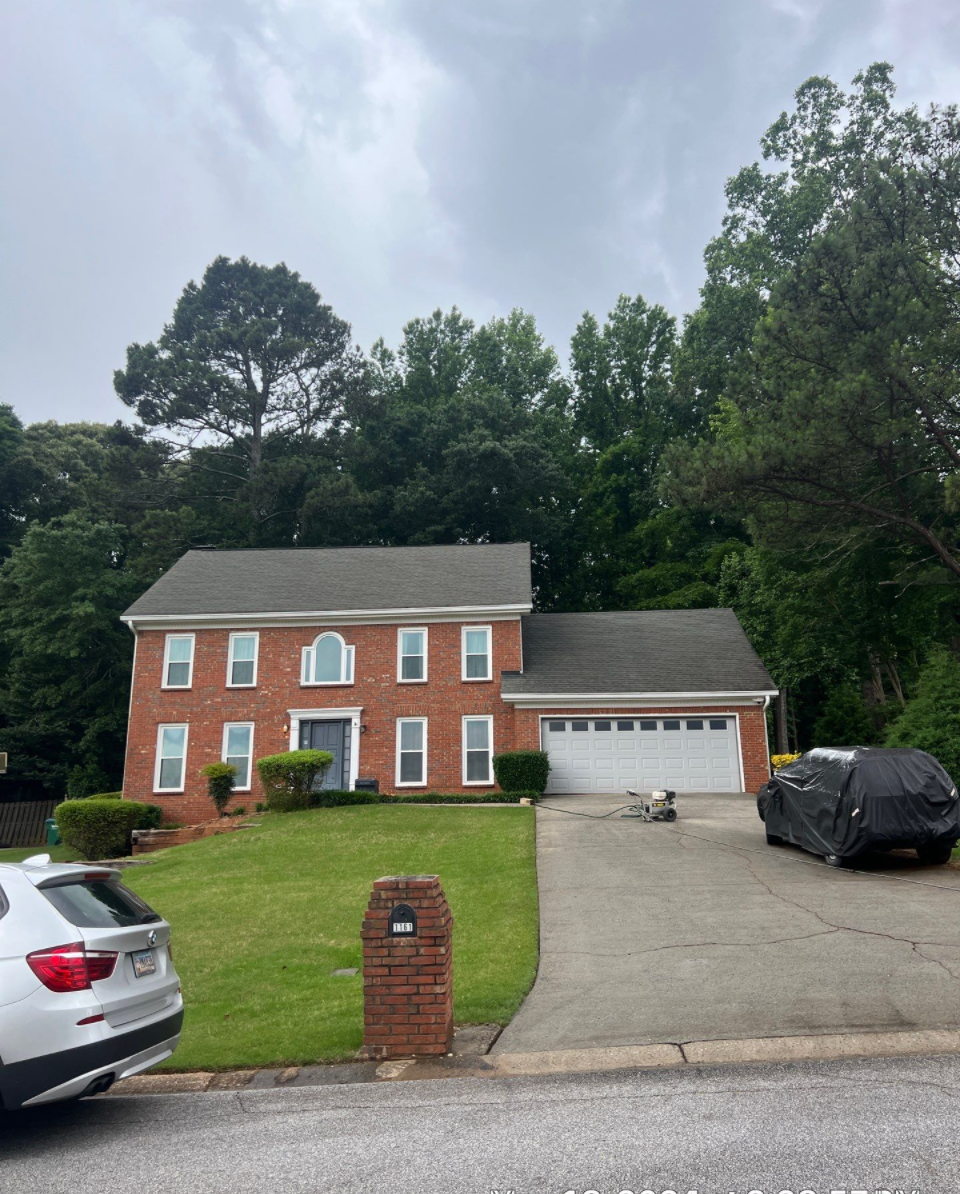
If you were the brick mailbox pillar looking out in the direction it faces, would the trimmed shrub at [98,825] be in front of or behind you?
behind

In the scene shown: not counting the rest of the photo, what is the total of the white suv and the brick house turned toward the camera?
1

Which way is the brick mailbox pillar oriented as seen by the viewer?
toward the camera

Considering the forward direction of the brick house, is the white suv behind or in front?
in front

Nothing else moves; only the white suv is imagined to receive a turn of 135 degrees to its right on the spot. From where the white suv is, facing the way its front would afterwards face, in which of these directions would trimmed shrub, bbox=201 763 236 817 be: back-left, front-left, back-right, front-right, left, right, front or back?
left

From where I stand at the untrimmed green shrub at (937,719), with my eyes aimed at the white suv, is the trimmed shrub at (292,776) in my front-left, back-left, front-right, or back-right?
front-right

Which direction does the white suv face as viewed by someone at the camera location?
facing away from the viewer and to the left of the viewer

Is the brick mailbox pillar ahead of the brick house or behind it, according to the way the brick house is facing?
ahead

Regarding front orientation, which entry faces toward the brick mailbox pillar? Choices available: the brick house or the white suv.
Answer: the brick house

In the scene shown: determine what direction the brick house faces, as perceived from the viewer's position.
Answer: facing the viewer

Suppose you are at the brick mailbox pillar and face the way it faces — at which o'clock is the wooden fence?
The wooden fence is roughly at 5 o'clock from the brick mailbox pillar.

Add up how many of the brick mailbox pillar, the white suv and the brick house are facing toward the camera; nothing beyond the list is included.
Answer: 2
